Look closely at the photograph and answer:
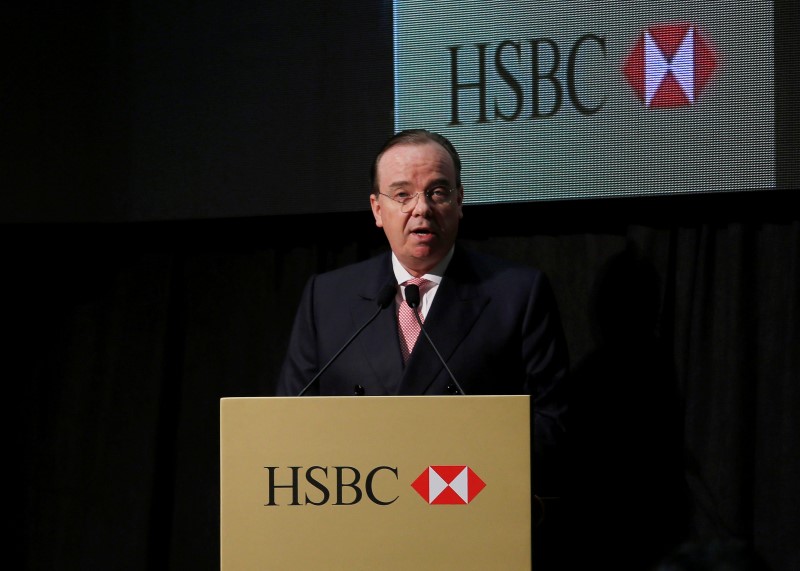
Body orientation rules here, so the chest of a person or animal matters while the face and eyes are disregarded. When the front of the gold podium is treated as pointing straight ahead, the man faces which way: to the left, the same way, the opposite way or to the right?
the same way

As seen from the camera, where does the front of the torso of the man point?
toward the camera

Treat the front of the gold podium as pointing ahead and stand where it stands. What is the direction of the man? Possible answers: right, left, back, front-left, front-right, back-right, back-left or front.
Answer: back

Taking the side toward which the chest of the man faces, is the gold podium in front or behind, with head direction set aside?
in front

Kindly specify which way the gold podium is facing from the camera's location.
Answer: facing the viewer

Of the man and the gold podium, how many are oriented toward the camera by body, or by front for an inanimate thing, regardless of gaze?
2
